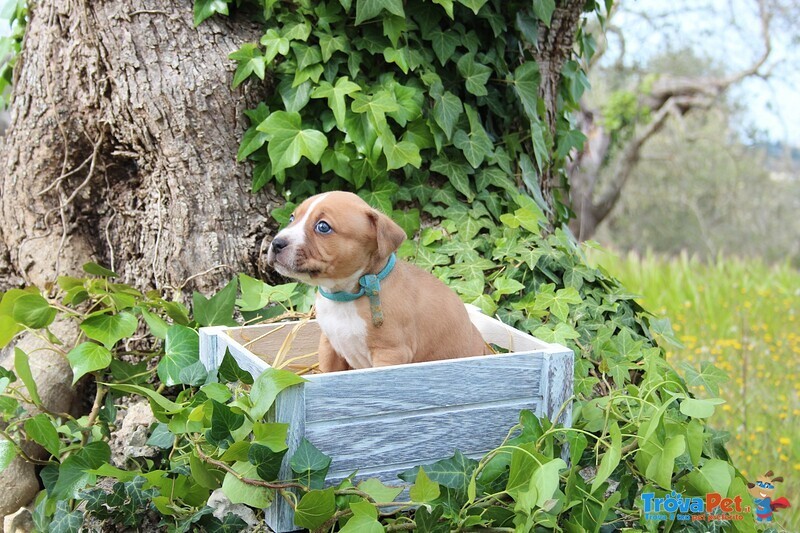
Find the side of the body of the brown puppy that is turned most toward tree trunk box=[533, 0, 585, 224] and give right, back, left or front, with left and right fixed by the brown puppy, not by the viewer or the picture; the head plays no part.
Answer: back

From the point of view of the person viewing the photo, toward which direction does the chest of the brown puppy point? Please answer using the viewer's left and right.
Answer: facing the viewer and to the left of the viewer

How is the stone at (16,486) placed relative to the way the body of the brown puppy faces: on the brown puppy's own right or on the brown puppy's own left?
on the brown puppy's own right

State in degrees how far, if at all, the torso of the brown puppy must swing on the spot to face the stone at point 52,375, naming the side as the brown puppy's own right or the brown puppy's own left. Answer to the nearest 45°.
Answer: approximately 90° to the brown puppy's own right

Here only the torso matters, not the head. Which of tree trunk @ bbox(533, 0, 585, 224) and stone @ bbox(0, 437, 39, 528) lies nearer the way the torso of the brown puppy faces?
the stone

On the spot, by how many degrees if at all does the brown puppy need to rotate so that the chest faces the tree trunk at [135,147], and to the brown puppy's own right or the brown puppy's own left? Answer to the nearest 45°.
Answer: approximately 90° to the brown puppy's own right
